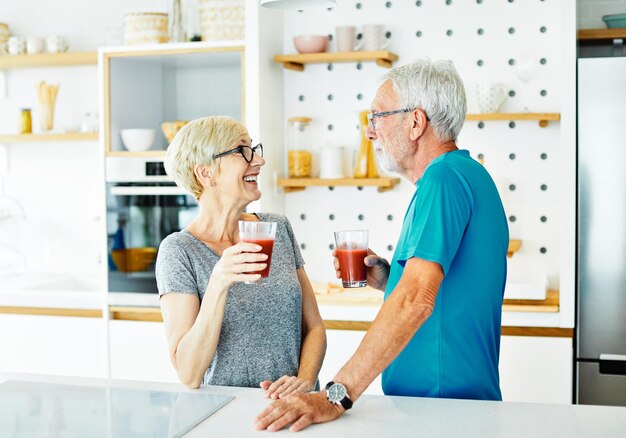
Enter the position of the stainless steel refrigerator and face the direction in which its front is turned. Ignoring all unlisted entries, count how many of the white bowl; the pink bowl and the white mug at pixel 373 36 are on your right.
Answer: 3

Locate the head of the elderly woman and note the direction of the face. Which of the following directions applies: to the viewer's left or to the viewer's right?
to the viewer's right

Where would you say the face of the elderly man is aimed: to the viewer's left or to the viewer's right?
to the viewer's left

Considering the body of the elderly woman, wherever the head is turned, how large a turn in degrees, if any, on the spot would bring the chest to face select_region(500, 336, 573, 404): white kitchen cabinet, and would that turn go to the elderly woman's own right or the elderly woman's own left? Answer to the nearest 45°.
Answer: approximately 90° to the elderly woman's own left

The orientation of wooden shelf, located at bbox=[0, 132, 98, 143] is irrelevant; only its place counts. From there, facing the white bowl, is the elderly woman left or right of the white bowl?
right

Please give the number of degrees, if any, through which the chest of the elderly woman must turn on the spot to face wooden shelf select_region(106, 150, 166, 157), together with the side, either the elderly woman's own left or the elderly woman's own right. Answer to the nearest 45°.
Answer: approximately 135° to the elderly woman's own left

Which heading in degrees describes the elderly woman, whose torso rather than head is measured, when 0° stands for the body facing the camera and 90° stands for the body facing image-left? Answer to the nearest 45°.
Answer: approximately 315°

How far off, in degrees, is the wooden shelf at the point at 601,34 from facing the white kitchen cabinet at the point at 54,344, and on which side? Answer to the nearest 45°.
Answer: approximately 90° to its right

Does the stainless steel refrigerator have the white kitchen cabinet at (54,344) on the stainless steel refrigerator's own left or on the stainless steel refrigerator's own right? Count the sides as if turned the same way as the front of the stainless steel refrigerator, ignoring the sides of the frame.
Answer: on the stainless steel refrigerator's own right
